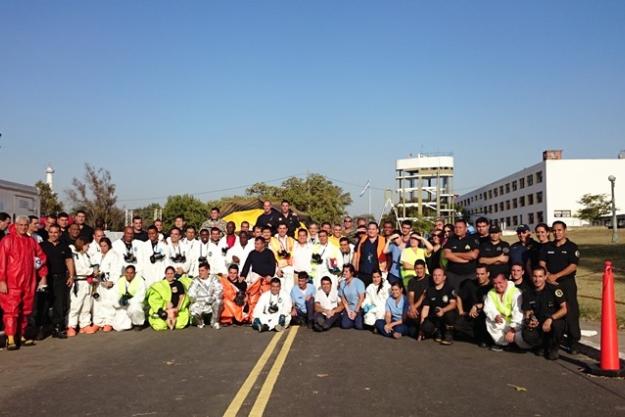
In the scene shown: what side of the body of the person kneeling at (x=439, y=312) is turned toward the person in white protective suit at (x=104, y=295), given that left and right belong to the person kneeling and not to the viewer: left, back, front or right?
right

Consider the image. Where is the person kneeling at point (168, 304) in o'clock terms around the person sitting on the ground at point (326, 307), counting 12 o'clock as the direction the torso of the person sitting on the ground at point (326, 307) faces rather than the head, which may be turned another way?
the person kneeling at point (168, 304) is roughly at 3 o'clock from the person sitting on the ground at point (326, 307).

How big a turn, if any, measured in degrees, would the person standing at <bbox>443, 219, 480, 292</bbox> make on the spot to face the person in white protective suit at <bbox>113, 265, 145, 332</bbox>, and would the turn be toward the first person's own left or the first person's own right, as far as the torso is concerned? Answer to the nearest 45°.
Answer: approximately 90° to the first person's own right

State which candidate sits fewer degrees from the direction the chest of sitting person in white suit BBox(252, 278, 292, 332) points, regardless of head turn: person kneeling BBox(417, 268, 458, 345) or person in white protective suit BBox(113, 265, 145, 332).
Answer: the person kneeling

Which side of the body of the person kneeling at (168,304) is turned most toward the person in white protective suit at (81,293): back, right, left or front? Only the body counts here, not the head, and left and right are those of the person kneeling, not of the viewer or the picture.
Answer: right

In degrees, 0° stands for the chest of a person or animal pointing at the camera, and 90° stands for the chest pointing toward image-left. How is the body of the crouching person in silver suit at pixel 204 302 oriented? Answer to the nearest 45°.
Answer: approximately 0°

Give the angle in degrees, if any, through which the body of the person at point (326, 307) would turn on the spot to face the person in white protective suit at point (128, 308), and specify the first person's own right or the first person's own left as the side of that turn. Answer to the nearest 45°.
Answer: approximately 90° to the first person's own right
